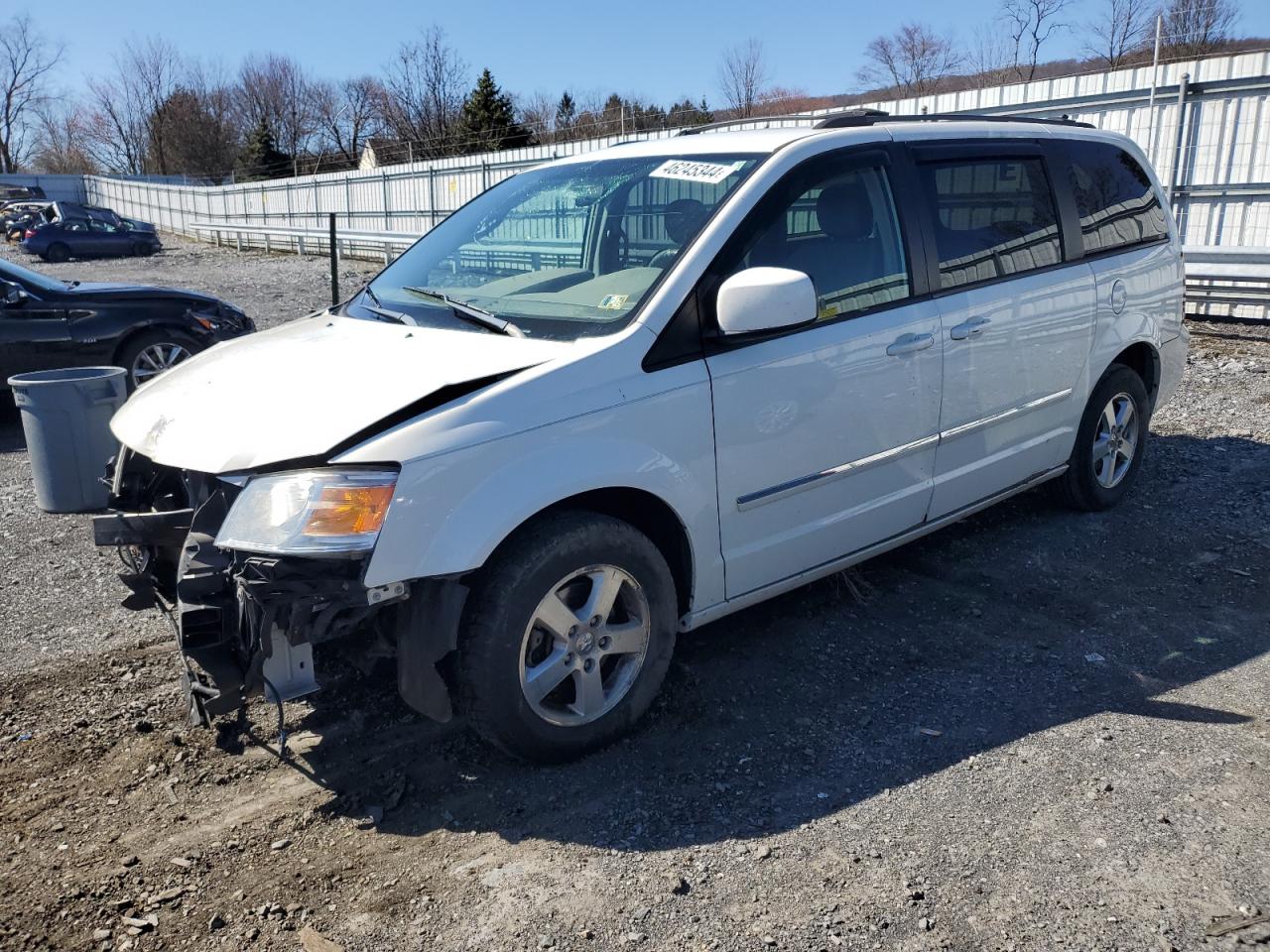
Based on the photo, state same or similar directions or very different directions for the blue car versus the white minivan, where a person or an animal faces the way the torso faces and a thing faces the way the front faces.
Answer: very different directions

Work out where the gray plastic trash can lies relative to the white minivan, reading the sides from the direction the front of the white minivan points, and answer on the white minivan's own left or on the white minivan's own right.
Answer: on the white minivan's own right

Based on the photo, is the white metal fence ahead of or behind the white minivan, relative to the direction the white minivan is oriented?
behind

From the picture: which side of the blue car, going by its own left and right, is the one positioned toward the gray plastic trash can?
right

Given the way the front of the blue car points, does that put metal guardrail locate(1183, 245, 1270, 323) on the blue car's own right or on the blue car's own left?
on the blue car's own right

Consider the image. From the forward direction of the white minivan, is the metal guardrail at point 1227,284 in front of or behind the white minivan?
behind

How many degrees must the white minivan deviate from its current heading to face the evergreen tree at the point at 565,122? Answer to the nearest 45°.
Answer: approximately 135° to its right

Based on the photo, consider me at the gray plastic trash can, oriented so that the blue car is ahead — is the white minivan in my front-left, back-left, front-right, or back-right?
back-right

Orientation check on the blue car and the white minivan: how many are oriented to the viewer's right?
1

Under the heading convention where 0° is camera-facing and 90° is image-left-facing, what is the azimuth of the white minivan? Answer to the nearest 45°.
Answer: approximately 45°

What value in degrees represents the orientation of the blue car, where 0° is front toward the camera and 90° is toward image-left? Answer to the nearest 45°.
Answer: approximately 270°
